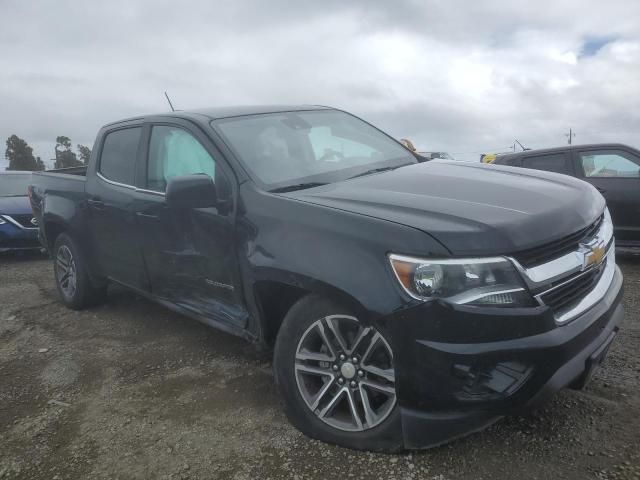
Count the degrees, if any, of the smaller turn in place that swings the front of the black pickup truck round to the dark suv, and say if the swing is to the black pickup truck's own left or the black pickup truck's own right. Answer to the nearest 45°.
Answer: approximately 90° to the black pickup truck's own left

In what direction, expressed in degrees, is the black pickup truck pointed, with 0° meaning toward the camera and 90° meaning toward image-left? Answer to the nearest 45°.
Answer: approximately 315°
